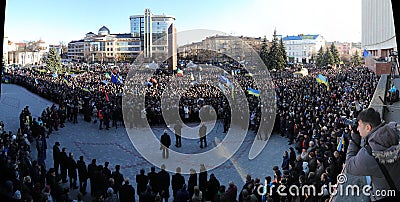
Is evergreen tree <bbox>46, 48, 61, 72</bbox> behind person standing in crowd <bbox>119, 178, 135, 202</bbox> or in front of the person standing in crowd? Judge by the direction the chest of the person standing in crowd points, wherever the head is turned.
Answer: in front

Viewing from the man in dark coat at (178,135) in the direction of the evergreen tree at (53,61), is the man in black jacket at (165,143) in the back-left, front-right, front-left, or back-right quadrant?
back-left

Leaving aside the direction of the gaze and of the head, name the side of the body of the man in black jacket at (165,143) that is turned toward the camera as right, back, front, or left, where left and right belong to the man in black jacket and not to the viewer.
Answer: back

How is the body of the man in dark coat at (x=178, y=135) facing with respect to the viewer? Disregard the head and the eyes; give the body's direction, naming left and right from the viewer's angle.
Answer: facing away from the viewer

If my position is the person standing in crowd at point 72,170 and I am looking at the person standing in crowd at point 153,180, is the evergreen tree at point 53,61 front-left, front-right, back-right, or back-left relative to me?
back-left

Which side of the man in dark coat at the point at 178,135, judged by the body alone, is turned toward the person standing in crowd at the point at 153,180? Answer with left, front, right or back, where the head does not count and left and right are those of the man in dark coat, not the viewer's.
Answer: back

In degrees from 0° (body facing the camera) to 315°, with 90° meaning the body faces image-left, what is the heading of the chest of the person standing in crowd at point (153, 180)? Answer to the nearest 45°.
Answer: approximately 180°

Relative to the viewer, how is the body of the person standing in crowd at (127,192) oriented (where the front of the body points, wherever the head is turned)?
away from the camera

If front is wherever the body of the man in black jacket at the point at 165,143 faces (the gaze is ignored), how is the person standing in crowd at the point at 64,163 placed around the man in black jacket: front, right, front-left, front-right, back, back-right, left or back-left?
back-left

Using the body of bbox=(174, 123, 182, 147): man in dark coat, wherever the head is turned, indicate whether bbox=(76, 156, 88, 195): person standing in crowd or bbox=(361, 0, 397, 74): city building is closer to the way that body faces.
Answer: the city building

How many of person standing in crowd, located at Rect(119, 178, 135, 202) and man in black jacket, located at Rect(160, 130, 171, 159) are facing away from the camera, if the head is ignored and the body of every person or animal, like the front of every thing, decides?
2
